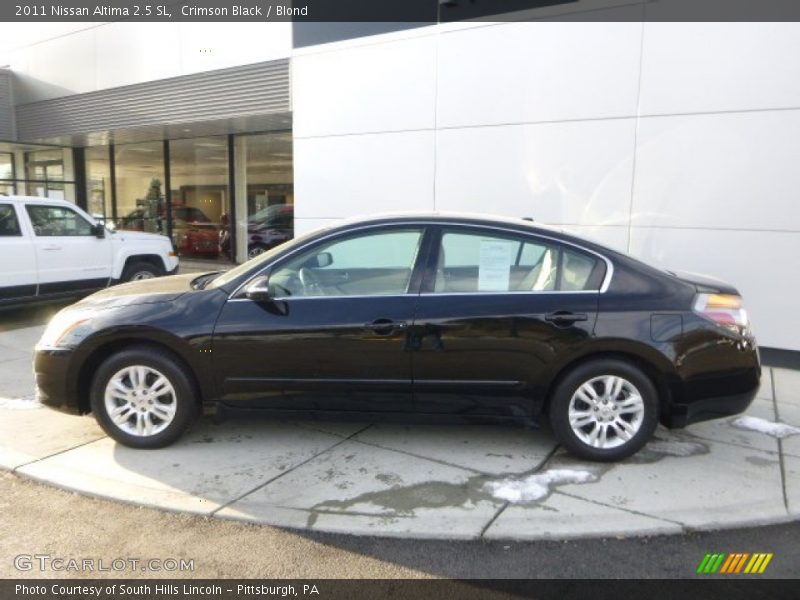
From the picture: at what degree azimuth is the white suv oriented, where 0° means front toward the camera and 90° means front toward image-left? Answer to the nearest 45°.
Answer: approximately 270°

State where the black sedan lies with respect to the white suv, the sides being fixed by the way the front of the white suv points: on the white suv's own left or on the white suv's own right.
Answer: on the white suv's own right

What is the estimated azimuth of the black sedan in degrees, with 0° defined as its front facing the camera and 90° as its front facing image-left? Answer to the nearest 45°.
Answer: approximately 90°

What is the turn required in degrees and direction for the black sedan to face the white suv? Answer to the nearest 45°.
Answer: approximately 45° to its right

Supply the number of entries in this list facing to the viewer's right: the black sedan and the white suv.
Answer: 1

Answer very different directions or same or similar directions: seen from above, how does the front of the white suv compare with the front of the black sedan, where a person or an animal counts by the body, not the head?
very different directions

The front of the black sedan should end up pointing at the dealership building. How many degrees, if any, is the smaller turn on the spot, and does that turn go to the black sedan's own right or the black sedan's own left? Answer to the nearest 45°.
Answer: approximately 90° to the black sedan's own right
